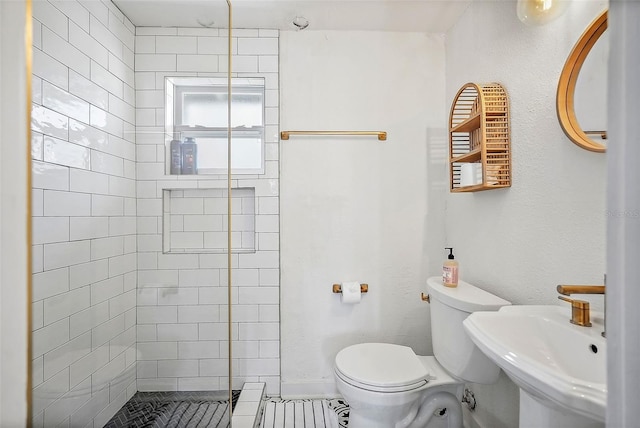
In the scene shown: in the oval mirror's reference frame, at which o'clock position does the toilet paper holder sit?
The toilet paper holder is roughly at 2 o'clock from the oval mirror.

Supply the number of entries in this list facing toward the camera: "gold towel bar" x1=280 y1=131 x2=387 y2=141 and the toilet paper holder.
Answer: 2

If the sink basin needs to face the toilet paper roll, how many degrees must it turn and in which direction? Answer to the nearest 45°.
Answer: approximately 90° to its right

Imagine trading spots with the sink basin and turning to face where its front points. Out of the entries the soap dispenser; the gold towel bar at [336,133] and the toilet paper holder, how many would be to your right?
3

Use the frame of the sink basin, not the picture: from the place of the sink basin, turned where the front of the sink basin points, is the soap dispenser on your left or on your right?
on your right

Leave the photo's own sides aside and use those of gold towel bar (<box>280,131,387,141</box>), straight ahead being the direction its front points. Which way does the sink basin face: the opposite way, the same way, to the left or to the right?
to the right

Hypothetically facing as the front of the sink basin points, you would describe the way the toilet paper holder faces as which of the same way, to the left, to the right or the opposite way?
to the left

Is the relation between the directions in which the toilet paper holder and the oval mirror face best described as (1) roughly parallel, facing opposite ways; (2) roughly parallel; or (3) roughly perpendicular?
roughly perpendicular

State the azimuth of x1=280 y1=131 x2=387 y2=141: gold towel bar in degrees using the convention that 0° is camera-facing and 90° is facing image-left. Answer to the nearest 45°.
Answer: approximately 0°
